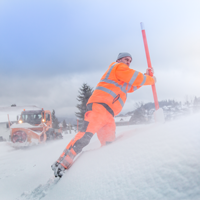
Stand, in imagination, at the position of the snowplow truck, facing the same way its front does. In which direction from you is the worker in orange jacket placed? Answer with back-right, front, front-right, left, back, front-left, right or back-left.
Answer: front-left

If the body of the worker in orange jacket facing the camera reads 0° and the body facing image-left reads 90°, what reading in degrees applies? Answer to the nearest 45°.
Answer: approximately 270°

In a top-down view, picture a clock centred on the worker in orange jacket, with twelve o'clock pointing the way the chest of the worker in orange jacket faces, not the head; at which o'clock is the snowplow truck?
The snowplow truck is roughly at 8 o'clock from the worker in orange jacket.

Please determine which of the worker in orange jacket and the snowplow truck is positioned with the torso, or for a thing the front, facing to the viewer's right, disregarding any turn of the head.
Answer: the worker in orange jacket

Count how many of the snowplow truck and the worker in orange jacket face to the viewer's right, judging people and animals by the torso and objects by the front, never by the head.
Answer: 1
